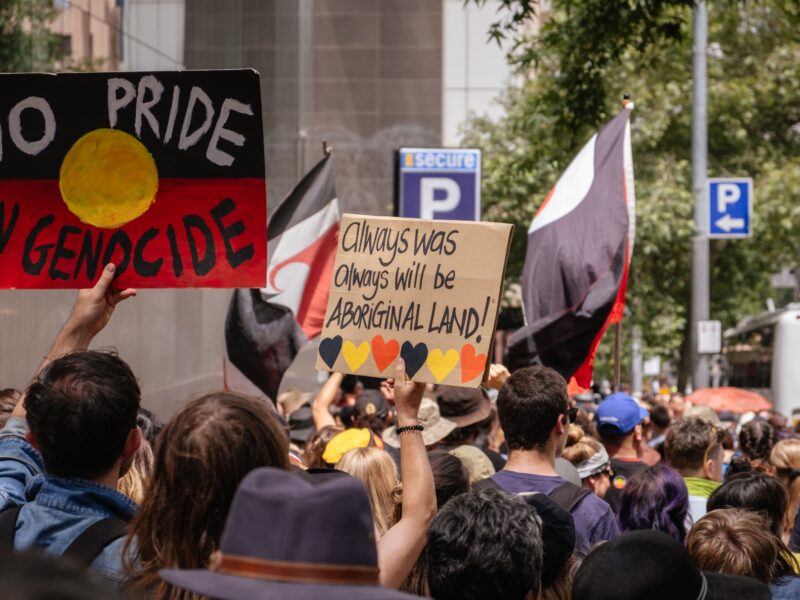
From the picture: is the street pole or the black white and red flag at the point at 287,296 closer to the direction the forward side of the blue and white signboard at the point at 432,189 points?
the black white and red flag

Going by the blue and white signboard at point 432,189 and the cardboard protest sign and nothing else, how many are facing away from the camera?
0

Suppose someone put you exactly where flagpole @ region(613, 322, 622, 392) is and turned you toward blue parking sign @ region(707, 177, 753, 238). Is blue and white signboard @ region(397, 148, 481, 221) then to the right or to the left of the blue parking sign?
left

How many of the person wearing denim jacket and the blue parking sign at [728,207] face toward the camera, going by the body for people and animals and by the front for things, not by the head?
1

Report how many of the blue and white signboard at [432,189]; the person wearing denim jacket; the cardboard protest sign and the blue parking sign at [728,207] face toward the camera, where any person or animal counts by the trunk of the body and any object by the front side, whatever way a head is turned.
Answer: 3

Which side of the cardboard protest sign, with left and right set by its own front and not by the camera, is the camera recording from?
front

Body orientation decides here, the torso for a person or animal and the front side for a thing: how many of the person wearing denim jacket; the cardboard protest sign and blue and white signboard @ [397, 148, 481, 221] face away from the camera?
1

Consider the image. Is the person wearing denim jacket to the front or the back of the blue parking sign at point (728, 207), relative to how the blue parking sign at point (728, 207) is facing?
to the front

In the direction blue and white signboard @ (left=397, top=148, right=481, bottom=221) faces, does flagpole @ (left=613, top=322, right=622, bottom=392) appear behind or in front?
in front

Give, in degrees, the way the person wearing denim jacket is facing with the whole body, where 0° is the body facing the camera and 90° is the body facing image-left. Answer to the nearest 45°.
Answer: approximately 180°

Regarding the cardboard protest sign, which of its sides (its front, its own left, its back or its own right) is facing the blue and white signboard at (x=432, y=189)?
back

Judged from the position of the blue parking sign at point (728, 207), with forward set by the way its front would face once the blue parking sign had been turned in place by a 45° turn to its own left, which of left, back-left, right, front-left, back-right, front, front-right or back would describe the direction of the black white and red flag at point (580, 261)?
front-right

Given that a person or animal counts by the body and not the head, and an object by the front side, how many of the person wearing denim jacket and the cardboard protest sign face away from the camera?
1

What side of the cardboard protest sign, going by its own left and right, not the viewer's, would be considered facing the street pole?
back

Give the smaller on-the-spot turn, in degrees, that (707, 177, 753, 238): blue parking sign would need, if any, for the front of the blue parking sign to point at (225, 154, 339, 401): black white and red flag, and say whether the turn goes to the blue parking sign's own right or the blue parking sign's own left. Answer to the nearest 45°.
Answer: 0° — it already faces it

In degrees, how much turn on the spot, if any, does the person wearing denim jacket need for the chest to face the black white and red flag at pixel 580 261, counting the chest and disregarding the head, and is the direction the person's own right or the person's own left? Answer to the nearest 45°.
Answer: approximately 45° to the person's own right
